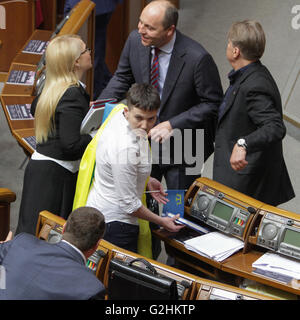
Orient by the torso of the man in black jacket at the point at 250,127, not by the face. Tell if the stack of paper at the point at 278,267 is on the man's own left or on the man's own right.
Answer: on the man's own left

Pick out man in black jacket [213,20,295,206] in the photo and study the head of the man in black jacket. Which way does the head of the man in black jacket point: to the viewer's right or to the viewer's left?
to the viewer's left

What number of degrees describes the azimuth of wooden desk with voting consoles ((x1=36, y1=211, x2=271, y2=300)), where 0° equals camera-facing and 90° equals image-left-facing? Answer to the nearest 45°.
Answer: approximately 45°

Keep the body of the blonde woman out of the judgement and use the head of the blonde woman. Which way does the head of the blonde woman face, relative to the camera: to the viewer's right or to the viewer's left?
to the viewer's right

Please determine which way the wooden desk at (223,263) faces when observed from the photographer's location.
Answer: facing the viewer and to the left of the viewer

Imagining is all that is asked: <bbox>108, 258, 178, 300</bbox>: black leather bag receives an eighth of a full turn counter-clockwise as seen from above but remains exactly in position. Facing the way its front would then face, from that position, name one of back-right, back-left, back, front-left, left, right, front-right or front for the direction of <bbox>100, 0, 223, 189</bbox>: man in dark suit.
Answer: back

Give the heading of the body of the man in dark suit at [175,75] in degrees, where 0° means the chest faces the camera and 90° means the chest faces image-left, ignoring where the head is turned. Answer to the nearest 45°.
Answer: approximately 45°

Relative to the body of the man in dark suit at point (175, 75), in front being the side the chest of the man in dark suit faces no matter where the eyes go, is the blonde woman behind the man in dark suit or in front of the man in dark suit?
in front

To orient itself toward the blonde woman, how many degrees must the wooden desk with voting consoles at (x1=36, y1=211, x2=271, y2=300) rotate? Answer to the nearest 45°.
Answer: approximately 90° to its right
